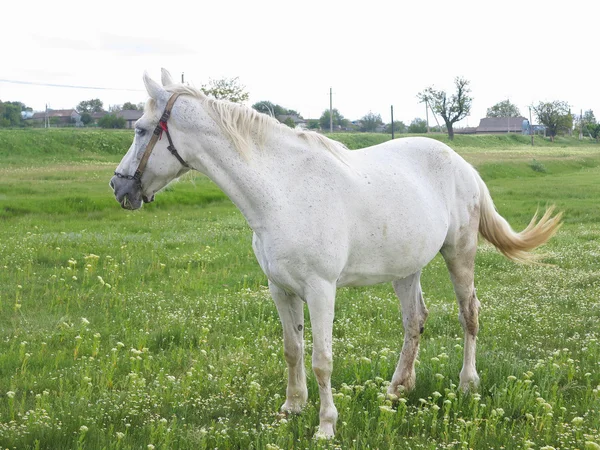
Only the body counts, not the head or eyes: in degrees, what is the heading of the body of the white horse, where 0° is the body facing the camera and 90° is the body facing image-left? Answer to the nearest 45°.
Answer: approximately 45°
